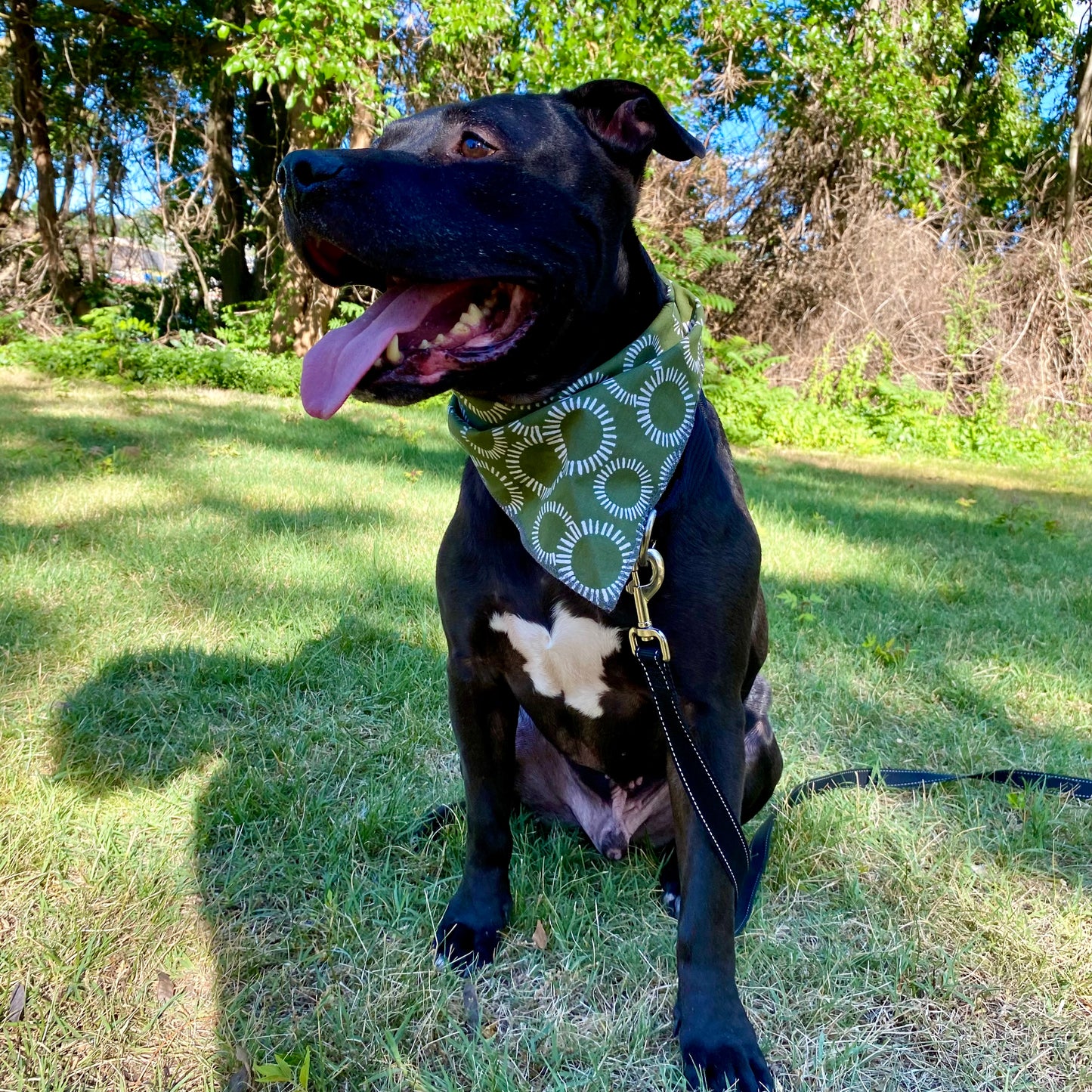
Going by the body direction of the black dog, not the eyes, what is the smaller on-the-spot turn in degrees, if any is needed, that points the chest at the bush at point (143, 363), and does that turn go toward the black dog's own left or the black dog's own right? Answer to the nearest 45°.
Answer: approximately 90° to the black dog's own right

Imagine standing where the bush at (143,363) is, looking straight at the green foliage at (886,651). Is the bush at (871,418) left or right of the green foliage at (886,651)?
left

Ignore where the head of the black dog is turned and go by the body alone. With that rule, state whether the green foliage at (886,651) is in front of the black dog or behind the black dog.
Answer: behind

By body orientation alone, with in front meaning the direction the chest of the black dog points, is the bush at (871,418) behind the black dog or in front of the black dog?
behind
